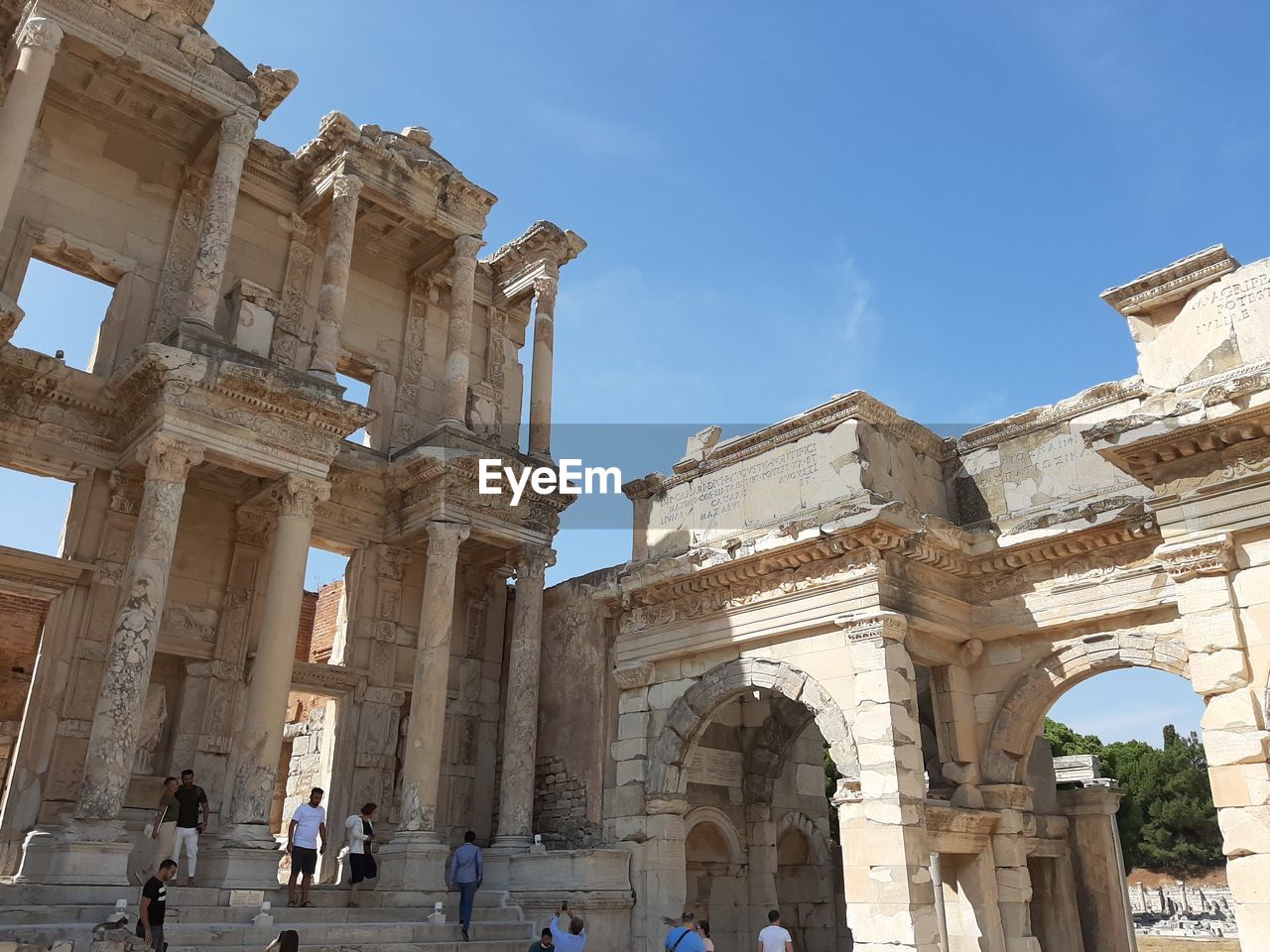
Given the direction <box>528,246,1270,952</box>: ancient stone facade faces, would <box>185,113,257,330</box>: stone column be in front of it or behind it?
in front

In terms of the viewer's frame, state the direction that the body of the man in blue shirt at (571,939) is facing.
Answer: away from the camera

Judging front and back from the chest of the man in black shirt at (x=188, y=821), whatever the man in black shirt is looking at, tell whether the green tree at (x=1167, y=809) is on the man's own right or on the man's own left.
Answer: on the man's own left

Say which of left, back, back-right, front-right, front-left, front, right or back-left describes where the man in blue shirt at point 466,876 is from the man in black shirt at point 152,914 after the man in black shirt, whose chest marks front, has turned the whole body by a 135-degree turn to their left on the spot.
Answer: front-right

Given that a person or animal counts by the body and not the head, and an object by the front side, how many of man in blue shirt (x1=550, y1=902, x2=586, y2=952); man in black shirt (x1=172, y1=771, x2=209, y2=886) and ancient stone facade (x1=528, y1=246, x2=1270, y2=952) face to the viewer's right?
0

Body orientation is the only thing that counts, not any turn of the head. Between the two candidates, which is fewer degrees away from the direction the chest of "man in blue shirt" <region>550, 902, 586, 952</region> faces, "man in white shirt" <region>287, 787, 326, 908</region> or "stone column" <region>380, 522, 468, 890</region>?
the stone column

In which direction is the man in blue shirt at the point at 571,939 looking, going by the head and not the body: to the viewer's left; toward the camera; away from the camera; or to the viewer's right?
away from the camera

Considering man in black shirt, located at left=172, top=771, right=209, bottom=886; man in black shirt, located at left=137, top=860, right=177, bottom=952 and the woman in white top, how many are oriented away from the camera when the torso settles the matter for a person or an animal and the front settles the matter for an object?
0

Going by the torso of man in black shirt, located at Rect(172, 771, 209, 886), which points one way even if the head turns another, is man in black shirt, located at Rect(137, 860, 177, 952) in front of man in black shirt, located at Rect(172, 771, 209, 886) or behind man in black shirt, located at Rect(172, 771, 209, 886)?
in front

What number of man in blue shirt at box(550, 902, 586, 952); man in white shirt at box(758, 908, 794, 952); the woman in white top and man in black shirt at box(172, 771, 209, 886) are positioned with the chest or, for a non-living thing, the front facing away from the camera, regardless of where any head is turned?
2

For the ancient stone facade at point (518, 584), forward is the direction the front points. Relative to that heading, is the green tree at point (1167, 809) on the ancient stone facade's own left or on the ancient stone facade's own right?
on the ancient stone facade's own left

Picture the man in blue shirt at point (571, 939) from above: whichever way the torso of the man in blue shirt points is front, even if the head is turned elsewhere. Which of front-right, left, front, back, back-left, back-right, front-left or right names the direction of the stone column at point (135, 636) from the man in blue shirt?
left

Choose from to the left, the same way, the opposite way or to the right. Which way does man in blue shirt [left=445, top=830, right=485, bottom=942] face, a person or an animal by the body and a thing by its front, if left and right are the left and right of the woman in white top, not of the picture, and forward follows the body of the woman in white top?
to the left
